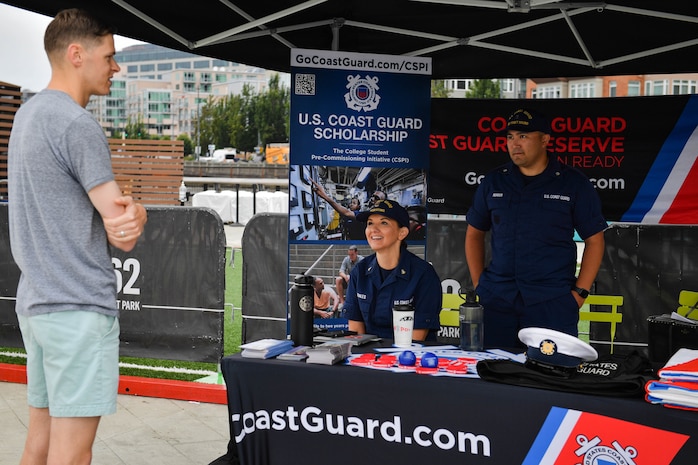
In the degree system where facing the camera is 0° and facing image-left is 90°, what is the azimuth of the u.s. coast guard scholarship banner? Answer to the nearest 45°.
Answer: approximately 0°

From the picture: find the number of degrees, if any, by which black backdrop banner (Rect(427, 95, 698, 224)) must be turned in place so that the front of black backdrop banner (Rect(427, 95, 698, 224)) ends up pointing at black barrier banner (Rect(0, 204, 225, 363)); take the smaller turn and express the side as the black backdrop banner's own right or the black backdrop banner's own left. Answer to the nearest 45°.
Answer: approximately 90° to the black backdrop banner's own right

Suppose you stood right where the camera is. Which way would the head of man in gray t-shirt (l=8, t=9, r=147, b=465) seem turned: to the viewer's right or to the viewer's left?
to the viewer's right

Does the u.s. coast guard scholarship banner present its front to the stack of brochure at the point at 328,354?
yes

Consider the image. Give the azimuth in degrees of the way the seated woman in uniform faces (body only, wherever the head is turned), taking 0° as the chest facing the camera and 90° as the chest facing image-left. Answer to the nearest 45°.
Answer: approximately 45°
